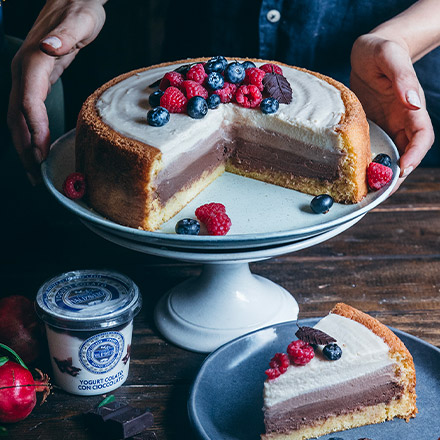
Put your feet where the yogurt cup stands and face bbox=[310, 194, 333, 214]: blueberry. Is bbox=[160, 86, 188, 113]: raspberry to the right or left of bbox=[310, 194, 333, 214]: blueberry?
left

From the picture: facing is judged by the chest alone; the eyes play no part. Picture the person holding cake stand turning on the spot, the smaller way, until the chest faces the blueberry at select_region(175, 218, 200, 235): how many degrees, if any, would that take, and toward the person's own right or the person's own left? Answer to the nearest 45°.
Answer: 0° — they already face it

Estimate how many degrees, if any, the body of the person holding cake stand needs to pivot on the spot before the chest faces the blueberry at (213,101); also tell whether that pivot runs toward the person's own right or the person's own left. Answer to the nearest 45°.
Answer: approximately 45° to the person's own right

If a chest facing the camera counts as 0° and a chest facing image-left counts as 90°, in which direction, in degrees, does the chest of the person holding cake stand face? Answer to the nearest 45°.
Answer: approximately 0°

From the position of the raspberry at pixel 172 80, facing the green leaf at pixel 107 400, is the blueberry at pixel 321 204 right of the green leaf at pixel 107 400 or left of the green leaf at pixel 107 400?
left

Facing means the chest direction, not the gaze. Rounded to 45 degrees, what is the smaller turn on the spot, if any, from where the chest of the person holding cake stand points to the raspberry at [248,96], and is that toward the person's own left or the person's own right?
approximately 45° to the person's own right

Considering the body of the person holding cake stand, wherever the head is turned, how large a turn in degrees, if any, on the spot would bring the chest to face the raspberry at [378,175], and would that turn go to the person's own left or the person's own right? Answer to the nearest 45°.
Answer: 0° — they already face it

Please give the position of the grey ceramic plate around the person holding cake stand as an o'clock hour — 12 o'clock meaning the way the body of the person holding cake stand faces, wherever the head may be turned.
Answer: The grey ceramic plate is roughly at 12 o'clock from the person holding cake stand.
